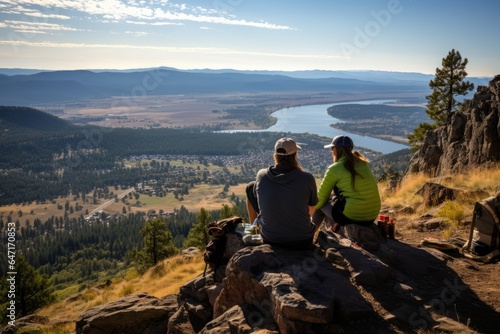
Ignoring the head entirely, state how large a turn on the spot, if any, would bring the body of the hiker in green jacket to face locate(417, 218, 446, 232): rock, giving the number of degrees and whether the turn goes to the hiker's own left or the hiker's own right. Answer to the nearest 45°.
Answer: approximately 90° to the hiker's own right

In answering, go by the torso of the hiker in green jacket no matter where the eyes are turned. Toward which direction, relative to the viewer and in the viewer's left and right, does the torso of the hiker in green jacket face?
facing away from the viewer and to the left of the viewer

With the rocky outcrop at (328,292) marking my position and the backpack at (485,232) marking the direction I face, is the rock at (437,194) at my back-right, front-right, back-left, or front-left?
front-left

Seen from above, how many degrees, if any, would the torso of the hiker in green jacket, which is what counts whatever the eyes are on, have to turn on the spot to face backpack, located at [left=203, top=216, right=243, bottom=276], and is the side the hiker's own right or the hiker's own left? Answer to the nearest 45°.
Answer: approximately 45° to the hiker's own left

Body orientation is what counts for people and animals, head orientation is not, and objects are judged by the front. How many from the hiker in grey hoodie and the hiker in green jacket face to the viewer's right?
0

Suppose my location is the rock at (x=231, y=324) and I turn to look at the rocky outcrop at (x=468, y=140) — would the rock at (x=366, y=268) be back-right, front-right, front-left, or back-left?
front-right

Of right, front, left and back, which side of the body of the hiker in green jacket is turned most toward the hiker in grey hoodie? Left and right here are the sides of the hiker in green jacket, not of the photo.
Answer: left

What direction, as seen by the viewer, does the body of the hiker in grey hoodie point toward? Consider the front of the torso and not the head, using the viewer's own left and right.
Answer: facing away from the viewer

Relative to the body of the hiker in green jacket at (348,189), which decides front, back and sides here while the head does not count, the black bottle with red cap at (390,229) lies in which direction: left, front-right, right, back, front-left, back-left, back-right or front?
right
